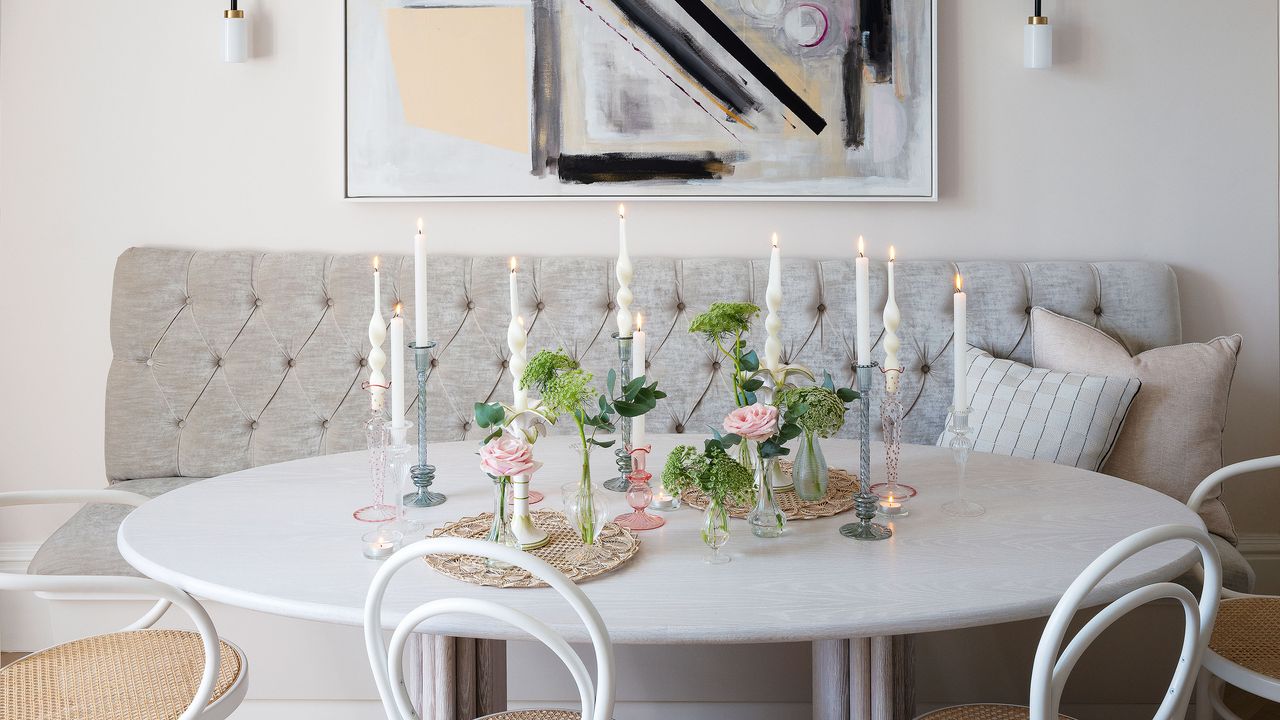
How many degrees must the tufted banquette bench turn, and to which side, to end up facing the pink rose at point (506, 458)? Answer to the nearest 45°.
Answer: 0° — it already faces it

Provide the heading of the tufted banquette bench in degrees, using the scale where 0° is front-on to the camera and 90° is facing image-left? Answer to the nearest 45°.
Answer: approximately 0°

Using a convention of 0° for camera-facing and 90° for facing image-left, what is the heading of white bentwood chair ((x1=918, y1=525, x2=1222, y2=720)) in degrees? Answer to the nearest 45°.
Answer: approximately 135°

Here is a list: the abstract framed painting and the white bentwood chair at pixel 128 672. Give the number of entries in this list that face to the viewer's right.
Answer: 1

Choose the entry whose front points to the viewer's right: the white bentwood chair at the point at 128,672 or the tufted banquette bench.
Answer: the white bentwood chair

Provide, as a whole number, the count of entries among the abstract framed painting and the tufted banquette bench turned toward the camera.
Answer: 2
